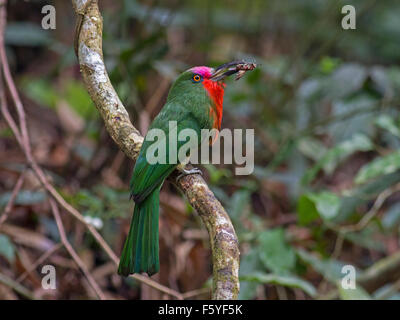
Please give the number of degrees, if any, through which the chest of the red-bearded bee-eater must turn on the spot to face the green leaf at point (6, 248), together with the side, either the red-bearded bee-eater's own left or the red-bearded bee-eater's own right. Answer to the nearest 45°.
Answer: approximately 135° to the red-bearded bee-eater's own left

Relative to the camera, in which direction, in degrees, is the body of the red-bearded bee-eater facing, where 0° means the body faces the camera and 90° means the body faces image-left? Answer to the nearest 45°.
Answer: approximately 270°
